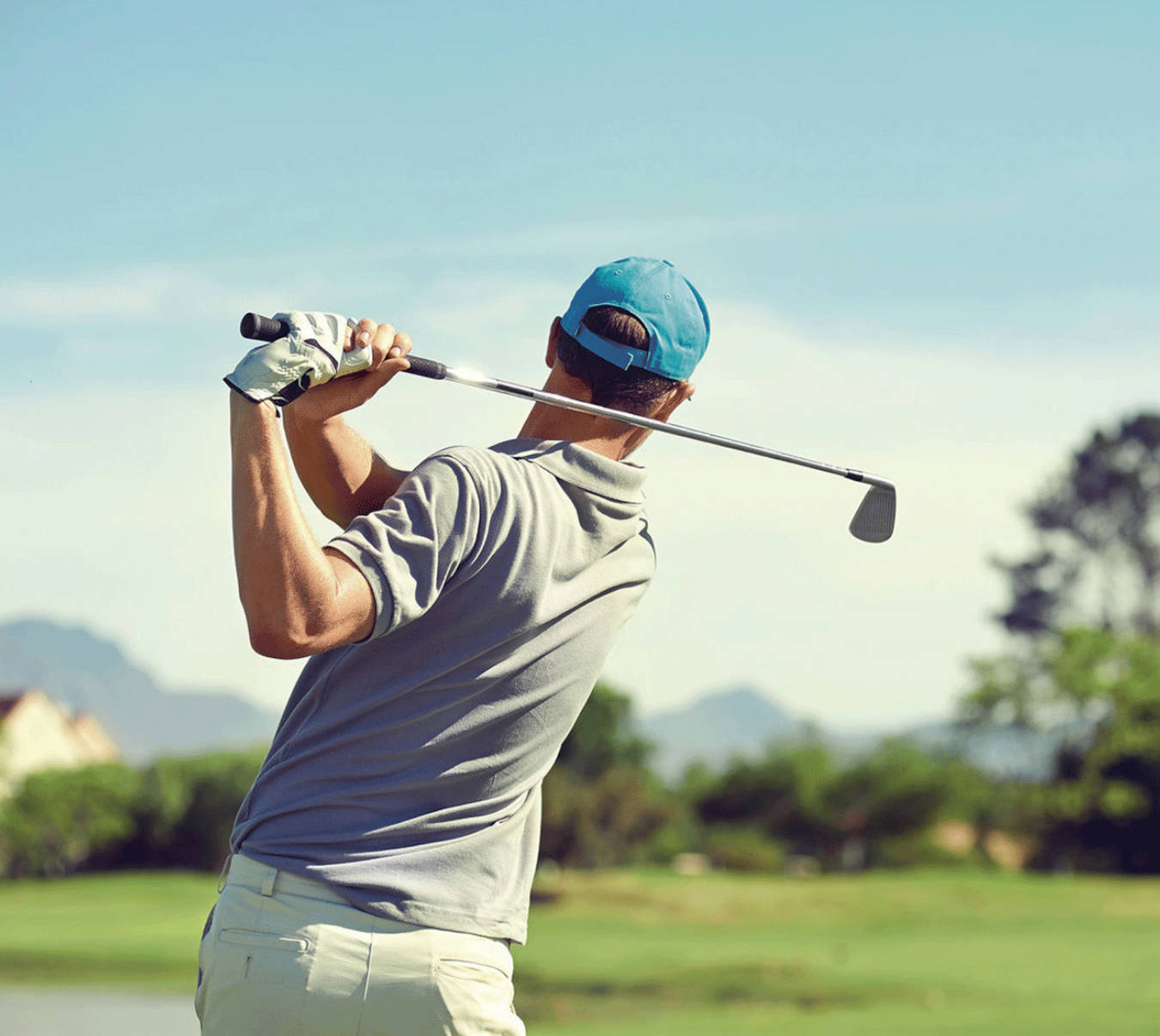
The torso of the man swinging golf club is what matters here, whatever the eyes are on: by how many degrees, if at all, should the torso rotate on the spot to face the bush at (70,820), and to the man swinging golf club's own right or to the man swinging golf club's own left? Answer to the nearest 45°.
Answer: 0° — they already face it

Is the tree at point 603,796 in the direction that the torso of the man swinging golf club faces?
yes

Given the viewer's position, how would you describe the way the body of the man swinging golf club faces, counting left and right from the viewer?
facing away from the viewer

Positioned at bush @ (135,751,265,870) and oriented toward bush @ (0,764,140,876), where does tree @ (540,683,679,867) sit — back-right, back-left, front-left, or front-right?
back-right

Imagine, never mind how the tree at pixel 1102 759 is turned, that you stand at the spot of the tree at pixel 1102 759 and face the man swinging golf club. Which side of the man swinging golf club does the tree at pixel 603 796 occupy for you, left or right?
right
